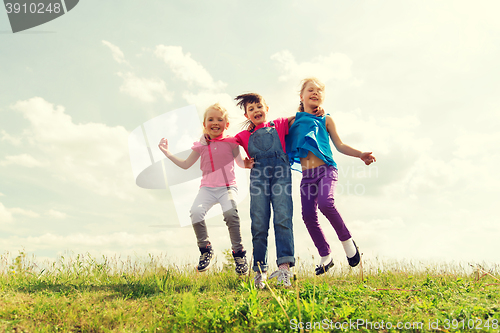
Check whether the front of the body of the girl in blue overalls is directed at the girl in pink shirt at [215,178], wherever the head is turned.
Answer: no

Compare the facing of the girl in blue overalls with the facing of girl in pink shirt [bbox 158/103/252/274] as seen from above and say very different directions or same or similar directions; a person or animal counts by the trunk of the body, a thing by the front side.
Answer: same or similar directions

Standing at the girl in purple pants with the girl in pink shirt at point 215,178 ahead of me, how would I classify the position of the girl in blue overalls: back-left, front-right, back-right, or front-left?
front-left

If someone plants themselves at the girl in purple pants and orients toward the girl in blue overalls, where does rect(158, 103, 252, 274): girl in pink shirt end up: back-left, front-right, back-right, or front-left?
front-right

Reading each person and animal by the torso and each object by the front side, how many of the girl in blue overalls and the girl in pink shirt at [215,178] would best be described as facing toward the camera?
2

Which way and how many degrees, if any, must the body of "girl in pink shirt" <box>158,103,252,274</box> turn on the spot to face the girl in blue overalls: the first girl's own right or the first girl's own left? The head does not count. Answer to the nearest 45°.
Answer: approximately 45° to the first girl's own left

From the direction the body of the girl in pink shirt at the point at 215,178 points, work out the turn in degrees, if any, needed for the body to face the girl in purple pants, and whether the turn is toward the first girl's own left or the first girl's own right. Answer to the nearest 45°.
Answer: approximately 90° to the first girl's own left

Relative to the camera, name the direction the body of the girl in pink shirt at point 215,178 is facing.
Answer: toward the camera

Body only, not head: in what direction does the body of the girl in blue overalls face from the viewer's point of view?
toward the camera

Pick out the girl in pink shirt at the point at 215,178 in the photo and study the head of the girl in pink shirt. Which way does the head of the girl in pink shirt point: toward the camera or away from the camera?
toward the camera

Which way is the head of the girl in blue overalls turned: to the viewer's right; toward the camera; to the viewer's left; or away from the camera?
toward the camera

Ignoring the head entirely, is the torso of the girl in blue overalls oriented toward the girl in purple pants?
no
